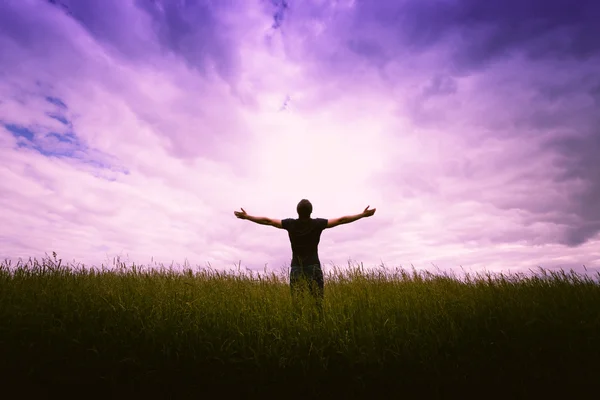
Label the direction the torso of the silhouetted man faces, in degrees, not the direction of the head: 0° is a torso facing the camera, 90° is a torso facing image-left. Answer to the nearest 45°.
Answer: approximately 180°
